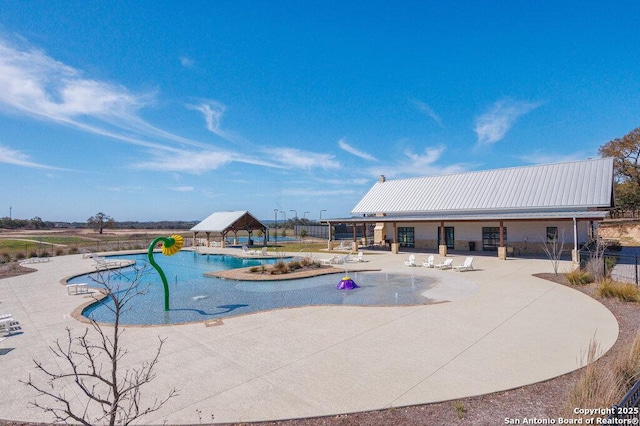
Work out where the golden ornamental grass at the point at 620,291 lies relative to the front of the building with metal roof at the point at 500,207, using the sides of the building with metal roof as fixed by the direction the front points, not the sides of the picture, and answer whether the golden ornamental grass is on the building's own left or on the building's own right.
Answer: on the building's own left

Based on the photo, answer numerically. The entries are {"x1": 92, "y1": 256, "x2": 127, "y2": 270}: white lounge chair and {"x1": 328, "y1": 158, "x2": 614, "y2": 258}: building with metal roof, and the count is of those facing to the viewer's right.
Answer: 1

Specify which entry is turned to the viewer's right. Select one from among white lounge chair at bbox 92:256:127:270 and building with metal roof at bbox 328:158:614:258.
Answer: the white lounge chair

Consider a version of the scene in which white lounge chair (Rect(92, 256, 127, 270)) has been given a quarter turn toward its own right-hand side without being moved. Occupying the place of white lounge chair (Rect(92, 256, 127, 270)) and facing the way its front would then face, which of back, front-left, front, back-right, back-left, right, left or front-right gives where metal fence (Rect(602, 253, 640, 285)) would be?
front-left

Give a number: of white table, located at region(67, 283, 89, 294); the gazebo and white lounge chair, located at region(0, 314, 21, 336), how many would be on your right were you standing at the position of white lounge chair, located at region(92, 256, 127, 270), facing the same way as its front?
2

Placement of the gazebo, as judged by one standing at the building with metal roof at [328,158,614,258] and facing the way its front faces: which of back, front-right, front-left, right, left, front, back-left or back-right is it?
front-right

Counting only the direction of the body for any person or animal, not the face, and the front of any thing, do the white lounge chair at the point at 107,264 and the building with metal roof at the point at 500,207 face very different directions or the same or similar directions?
very different directions

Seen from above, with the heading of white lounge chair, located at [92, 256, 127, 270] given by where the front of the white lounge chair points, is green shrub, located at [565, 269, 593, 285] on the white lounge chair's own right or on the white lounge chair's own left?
on the white lounge chair's own right

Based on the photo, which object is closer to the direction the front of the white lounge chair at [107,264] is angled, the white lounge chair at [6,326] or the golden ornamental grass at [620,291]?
the golden ornamental grass

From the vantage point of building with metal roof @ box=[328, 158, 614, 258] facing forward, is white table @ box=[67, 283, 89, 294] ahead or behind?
ahead

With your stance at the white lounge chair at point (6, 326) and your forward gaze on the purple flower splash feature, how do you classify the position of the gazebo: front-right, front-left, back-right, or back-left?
front-left

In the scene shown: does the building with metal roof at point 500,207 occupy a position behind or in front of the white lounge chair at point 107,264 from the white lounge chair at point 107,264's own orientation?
in front

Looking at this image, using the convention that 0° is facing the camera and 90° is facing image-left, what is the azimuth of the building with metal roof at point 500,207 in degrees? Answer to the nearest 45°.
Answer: approximately 45°

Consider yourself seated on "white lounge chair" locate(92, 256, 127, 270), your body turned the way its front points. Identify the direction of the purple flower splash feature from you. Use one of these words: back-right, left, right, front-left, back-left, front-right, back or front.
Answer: front-right

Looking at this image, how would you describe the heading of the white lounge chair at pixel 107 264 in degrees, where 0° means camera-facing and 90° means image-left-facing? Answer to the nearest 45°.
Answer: approximately 270°

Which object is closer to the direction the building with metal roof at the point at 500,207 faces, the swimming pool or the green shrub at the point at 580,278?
the swimming pool

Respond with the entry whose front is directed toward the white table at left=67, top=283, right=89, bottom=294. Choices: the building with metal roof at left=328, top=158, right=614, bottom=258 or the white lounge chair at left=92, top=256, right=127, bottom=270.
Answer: the building with metal roof
